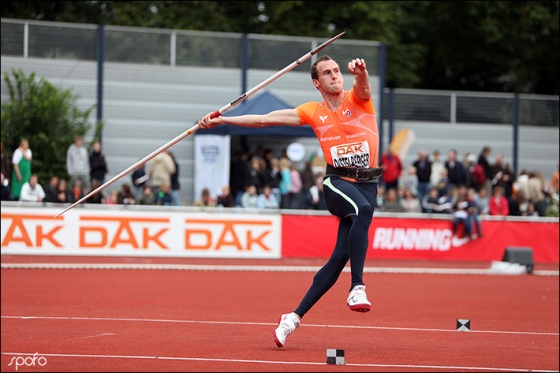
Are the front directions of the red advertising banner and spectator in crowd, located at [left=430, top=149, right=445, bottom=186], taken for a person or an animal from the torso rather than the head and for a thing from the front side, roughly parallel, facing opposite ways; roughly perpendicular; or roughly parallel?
roughly parallel

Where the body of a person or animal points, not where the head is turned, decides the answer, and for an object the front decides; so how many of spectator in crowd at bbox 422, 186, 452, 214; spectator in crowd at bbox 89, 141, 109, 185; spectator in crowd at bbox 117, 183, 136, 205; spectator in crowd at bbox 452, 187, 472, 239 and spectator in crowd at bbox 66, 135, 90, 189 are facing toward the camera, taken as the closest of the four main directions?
5

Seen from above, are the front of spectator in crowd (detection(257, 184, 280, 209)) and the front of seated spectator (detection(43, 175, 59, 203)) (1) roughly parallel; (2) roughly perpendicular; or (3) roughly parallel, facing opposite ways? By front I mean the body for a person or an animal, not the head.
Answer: roughly parallel

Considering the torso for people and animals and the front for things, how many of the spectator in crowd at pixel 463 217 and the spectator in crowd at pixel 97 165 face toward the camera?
2

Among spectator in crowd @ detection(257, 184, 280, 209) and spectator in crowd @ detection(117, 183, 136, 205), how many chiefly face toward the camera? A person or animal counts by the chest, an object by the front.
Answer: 2

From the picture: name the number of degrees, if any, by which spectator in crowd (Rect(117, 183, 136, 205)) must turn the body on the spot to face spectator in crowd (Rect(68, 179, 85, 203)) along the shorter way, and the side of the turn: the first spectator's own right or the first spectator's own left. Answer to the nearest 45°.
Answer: approximately 90° to the first spectator's own right

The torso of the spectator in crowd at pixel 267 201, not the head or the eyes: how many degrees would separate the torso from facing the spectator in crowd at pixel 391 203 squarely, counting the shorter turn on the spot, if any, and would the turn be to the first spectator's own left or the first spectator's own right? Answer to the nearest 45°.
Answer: approximately 90° to the first spectator's own left

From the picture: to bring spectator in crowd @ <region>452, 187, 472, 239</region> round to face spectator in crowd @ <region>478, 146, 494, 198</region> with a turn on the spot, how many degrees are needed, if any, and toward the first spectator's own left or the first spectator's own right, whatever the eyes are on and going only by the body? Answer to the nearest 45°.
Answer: approximately 180°

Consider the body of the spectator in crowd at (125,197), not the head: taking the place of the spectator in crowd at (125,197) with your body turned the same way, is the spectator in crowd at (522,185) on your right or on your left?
on your left

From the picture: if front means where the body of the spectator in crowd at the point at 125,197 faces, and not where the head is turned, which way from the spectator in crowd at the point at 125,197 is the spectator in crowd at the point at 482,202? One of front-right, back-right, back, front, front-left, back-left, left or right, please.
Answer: left

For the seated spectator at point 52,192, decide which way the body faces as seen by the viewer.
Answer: toward the camera

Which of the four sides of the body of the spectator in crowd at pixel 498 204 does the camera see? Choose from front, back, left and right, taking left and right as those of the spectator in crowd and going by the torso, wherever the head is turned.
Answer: front

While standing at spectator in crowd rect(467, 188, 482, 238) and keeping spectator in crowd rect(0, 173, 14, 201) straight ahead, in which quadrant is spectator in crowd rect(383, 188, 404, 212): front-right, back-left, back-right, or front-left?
front-right

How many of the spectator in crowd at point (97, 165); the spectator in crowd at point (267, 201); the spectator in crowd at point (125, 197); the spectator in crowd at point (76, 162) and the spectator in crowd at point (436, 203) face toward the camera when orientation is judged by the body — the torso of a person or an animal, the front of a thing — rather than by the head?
5

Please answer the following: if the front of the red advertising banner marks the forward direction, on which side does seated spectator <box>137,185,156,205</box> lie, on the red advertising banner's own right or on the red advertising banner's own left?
on the red advertising banner's own right

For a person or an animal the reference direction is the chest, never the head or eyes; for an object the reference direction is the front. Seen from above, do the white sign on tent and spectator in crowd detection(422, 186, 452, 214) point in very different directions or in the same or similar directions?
same or similar directions
